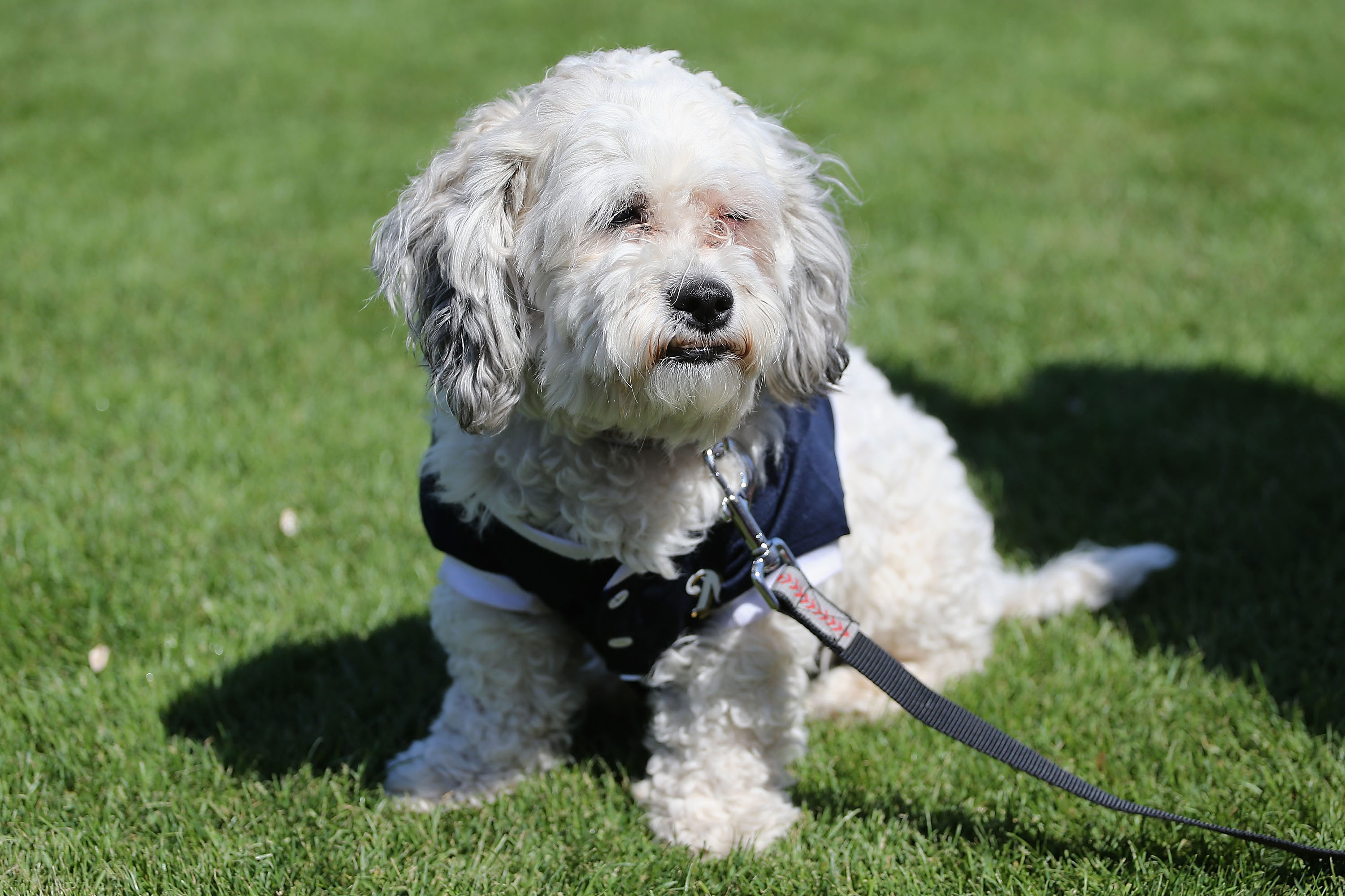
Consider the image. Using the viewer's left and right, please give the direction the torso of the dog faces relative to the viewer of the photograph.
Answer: facing the viewer and to the left of the viewer
